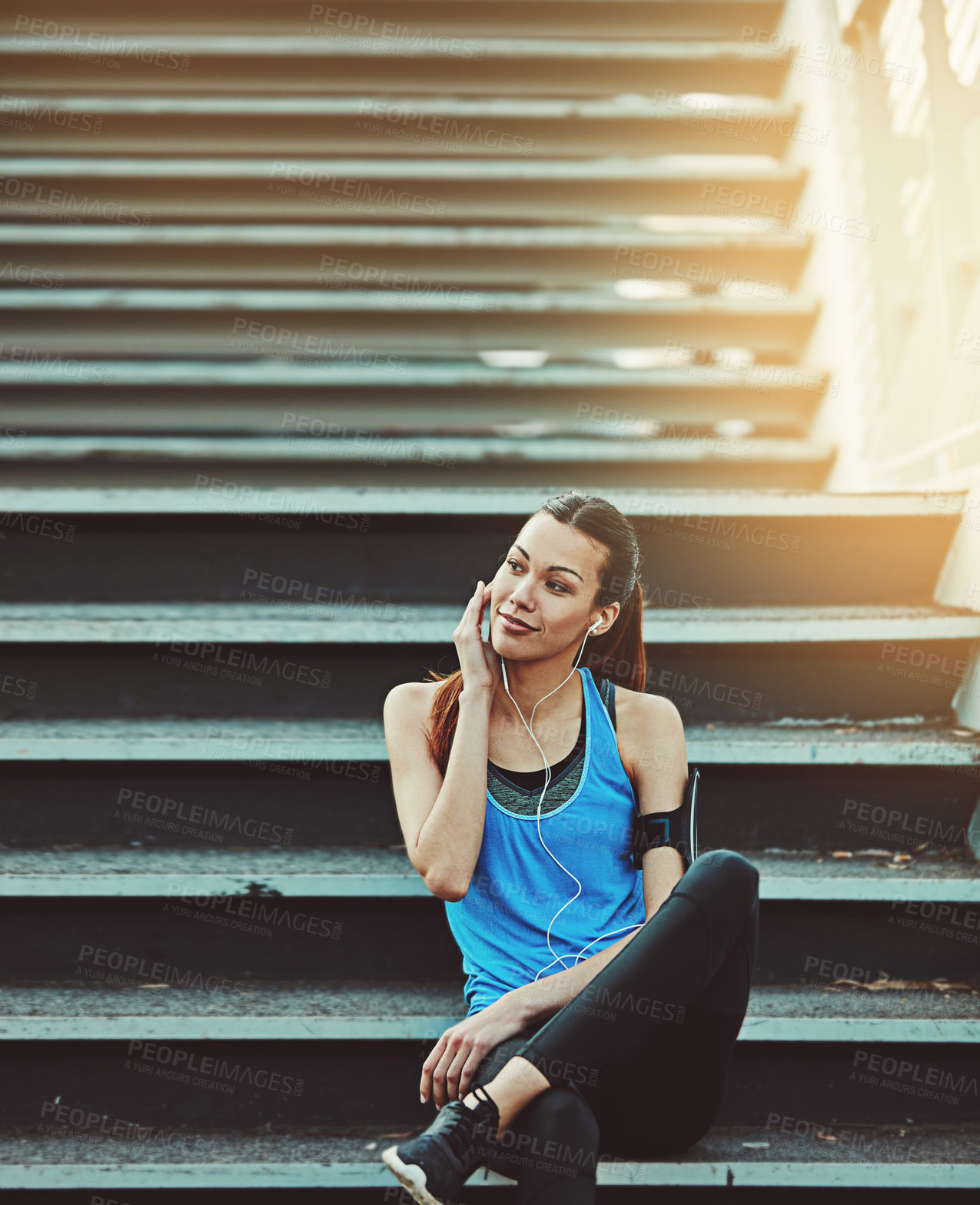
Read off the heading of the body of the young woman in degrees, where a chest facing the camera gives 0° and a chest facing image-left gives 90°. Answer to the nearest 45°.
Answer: approximately 0°

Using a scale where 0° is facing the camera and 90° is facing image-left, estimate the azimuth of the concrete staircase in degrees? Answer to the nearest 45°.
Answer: approximately 0°
